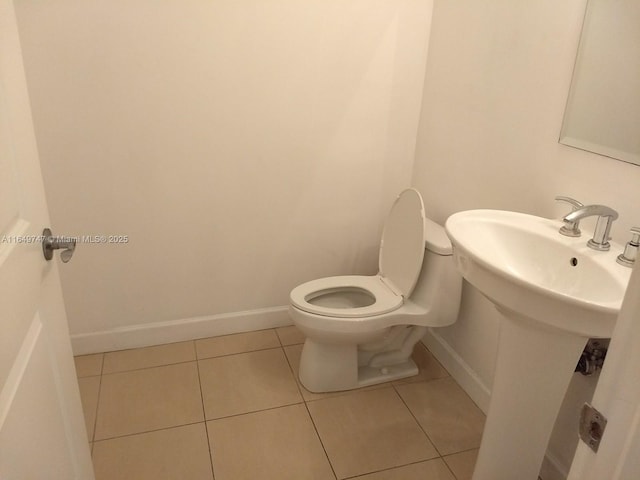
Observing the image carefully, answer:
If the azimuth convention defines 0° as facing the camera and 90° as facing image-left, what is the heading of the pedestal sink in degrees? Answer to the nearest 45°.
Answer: approximately 45°

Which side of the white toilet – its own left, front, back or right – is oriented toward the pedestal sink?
left

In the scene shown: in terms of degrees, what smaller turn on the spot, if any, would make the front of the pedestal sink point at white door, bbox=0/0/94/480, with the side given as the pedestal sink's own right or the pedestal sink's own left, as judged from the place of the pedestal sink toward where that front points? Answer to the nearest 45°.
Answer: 0° — it already faces it

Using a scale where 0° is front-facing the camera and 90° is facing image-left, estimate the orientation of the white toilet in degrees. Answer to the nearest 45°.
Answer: approximately 45°

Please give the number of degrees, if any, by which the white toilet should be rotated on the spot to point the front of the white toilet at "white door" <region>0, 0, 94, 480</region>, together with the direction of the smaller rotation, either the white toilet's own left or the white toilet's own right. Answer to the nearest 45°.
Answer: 0° — it already faces it
